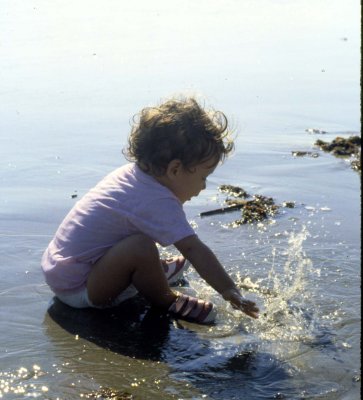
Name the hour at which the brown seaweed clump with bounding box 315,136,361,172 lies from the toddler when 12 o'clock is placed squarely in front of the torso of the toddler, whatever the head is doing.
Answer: The brown seaweed clump is roughly at 10 o'clock from the toddler.

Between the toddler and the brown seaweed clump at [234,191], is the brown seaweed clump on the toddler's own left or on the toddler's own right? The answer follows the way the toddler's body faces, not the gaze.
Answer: on the toddler's own left

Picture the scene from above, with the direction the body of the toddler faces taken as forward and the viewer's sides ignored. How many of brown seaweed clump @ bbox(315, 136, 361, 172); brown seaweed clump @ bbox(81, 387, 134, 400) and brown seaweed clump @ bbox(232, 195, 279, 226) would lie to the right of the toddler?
1

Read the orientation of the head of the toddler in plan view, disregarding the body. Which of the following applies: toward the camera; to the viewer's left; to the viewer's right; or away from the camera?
to the viewer's right

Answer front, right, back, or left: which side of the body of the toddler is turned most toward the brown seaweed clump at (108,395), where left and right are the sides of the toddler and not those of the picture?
right

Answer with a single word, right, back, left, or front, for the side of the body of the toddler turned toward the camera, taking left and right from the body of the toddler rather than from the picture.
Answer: right

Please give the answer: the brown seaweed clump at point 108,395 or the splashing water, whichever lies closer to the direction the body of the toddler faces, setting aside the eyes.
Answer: the splashing water

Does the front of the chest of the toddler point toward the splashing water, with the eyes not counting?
yes

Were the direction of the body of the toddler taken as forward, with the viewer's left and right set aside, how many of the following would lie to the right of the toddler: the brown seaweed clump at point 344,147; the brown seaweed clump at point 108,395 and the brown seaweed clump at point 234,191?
1

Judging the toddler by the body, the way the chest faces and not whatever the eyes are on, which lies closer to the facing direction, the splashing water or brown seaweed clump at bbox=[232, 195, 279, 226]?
the splashing water

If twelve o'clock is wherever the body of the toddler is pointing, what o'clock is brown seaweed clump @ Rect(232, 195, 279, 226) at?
The brown seaweed clump is roughly at 10 o'clock from the toddler.
